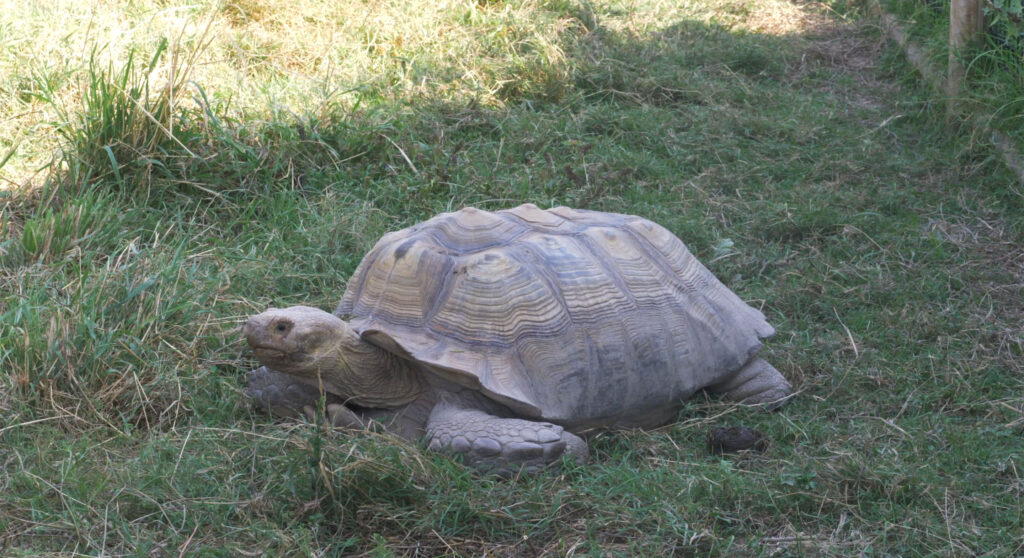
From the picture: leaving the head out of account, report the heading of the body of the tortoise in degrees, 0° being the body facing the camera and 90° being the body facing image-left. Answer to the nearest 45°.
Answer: approximately 45°

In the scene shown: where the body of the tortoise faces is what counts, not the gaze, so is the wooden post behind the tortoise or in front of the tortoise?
behind
